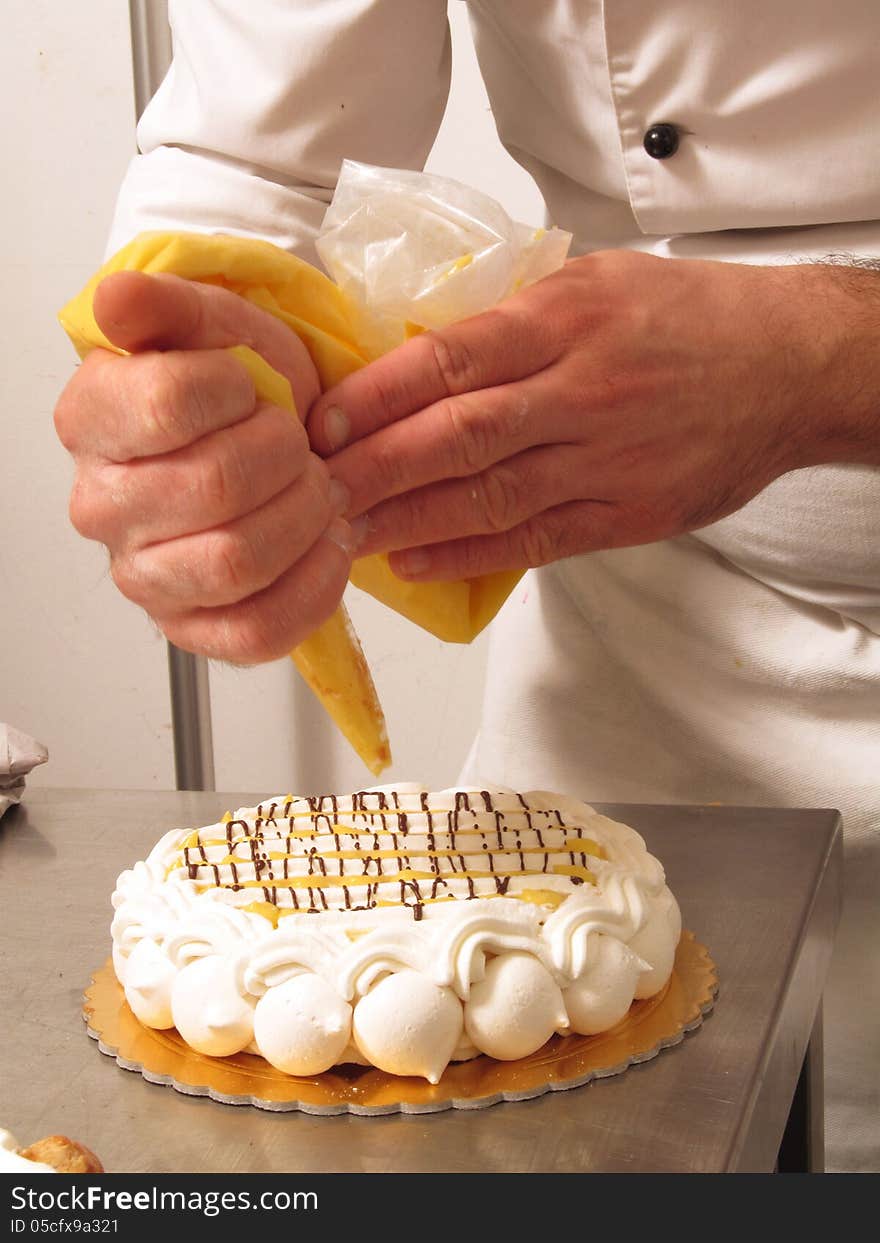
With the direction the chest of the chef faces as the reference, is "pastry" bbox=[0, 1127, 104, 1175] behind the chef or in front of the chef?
in front

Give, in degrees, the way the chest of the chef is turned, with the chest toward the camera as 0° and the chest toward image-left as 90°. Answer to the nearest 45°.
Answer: approximately 45°

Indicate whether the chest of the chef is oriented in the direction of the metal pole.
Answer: no

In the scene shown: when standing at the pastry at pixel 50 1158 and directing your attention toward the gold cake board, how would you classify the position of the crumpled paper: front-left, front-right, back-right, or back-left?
front-left

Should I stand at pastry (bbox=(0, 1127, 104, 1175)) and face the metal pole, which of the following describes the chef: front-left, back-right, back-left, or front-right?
front-right
